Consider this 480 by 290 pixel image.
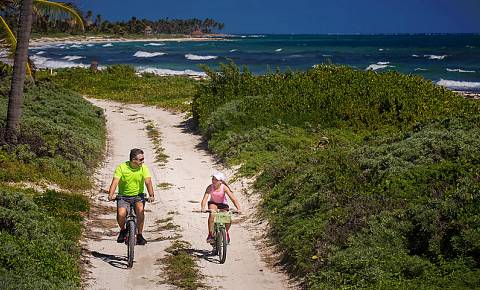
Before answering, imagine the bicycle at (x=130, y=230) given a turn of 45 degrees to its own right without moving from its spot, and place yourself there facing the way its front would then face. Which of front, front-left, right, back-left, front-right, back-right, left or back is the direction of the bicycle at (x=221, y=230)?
back-left

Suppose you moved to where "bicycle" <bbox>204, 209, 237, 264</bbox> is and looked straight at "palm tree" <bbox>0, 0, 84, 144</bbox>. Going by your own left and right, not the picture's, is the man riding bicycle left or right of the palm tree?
left

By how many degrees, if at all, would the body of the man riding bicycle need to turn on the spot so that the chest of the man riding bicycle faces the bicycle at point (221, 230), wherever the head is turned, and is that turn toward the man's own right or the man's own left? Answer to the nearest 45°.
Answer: approximately 90° to the man's own left

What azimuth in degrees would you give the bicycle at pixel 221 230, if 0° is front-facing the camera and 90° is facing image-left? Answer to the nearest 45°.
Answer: approximately 0°

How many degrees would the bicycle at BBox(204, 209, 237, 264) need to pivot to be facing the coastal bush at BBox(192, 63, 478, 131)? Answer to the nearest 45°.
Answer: approximately 180°

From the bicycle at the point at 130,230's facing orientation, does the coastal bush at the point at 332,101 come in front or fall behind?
behind

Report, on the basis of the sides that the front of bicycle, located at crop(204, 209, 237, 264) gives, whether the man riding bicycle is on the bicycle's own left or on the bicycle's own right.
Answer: on the bicycle's own right

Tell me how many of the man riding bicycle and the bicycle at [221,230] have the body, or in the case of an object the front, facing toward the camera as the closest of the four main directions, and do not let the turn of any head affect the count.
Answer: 2
